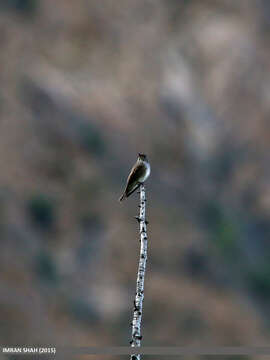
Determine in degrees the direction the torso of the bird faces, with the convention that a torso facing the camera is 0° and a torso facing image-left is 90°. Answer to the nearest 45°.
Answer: approximately 270°
